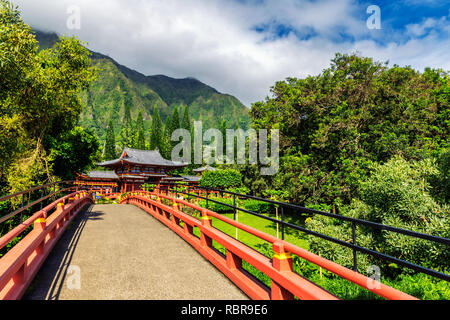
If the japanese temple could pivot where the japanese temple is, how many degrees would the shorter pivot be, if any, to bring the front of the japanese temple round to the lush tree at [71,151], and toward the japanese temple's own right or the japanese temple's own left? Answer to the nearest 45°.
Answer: approximately 45° to the japanese temple's own right

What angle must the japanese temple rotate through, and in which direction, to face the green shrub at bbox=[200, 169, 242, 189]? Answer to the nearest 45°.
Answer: approximately 45° to its left

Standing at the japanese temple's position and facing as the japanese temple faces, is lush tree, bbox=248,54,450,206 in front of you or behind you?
in front

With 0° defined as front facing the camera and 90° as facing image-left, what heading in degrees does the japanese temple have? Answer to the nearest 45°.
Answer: approximately 315°

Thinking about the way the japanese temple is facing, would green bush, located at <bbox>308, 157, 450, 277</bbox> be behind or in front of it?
in front
